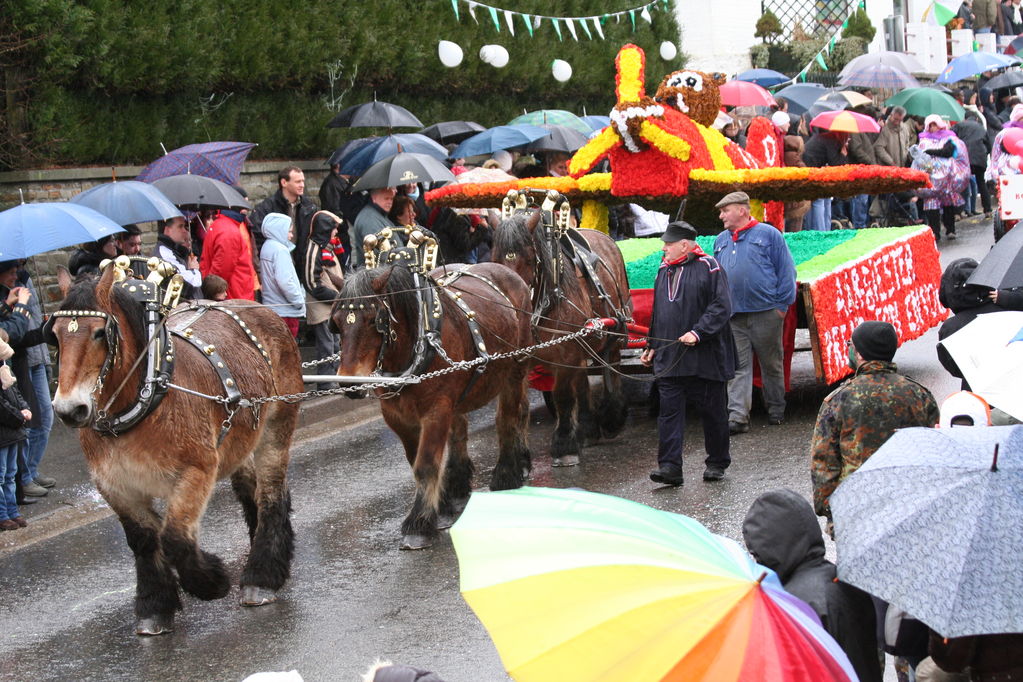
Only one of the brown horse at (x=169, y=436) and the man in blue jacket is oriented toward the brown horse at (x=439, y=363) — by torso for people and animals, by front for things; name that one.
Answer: the man in blue jacket

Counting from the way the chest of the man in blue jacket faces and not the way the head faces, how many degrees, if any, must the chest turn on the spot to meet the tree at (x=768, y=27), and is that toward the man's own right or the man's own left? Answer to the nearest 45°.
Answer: approximately 135° to the man's own right

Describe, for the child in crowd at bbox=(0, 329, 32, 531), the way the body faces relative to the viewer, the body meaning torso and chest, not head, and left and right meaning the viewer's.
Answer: facing to the right of the viewer

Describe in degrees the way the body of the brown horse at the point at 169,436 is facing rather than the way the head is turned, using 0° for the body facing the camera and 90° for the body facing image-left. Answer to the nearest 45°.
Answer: approximately 45°

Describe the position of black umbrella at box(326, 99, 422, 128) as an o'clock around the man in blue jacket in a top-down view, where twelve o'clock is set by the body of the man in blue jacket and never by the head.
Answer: The black umbrella is roughly at 3 o'clock from the man in blue jacket.

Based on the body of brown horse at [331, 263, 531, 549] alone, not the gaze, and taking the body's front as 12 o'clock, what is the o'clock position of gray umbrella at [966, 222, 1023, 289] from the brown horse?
The gray umbrella is roughly at 8 o'clock from the brown horse.

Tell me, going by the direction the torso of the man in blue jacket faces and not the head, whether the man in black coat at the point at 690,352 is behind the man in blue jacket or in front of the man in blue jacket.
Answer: in front

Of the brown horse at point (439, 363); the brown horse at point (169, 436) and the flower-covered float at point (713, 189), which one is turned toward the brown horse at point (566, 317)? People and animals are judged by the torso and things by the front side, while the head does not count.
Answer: the flower-covered float

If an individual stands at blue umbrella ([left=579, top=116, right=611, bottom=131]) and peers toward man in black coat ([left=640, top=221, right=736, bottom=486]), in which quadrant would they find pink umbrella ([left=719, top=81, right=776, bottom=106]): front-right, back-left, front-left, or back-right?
back-left

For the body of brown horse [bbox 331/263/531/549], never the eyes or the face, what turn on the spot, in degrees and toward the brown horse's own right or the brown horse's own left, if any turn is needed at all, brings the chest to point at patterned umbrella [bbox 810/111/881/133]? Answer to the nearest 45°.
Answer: approximately 180°

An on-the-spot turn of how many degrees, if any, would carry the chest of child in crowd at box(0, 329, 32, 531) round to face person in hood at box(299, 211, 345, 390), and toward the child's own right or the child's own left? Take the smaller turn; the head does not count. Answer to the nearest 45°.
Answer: approximately 45° to the child's own left
